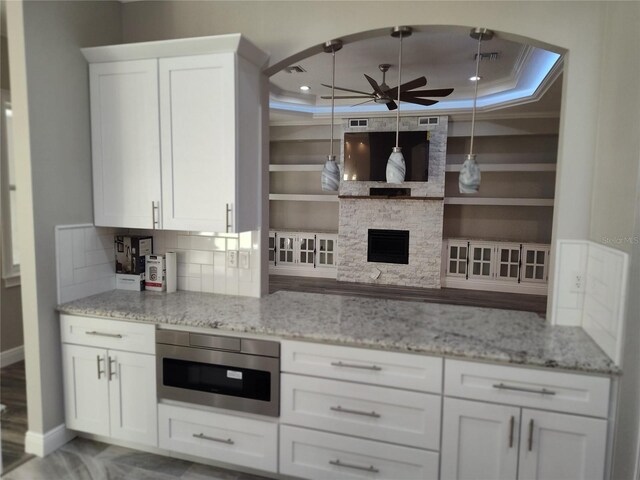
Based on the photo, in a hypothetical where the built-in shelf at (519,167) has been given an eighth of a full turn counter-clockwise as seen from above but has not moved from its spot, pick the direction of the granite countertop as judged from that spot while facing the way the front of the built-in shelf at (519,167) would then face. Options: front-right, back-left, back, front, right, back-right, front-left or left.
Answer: front-right

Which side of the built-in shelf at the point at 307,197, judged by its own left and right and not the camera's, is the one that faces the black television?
left

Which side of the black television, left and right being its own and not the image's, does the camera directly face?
front

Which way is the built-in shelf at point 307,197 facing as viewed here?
toward the camera

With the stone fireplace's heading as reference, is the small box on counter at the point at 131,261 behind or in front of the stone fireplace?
in front

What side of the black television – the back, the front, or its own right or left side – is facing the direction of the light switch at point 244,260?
front

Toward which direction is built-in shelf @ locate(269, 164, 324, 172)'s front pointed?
toward the camera

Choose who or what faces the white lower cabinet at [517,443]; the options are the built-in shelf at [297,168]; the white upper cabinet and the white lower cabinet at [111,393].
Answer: the built-in shelf

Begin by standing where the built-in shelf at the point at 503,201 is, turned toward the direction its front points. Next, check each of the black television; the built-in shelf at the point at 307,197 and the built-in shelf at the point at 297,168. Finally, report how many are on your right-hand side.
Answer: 3
